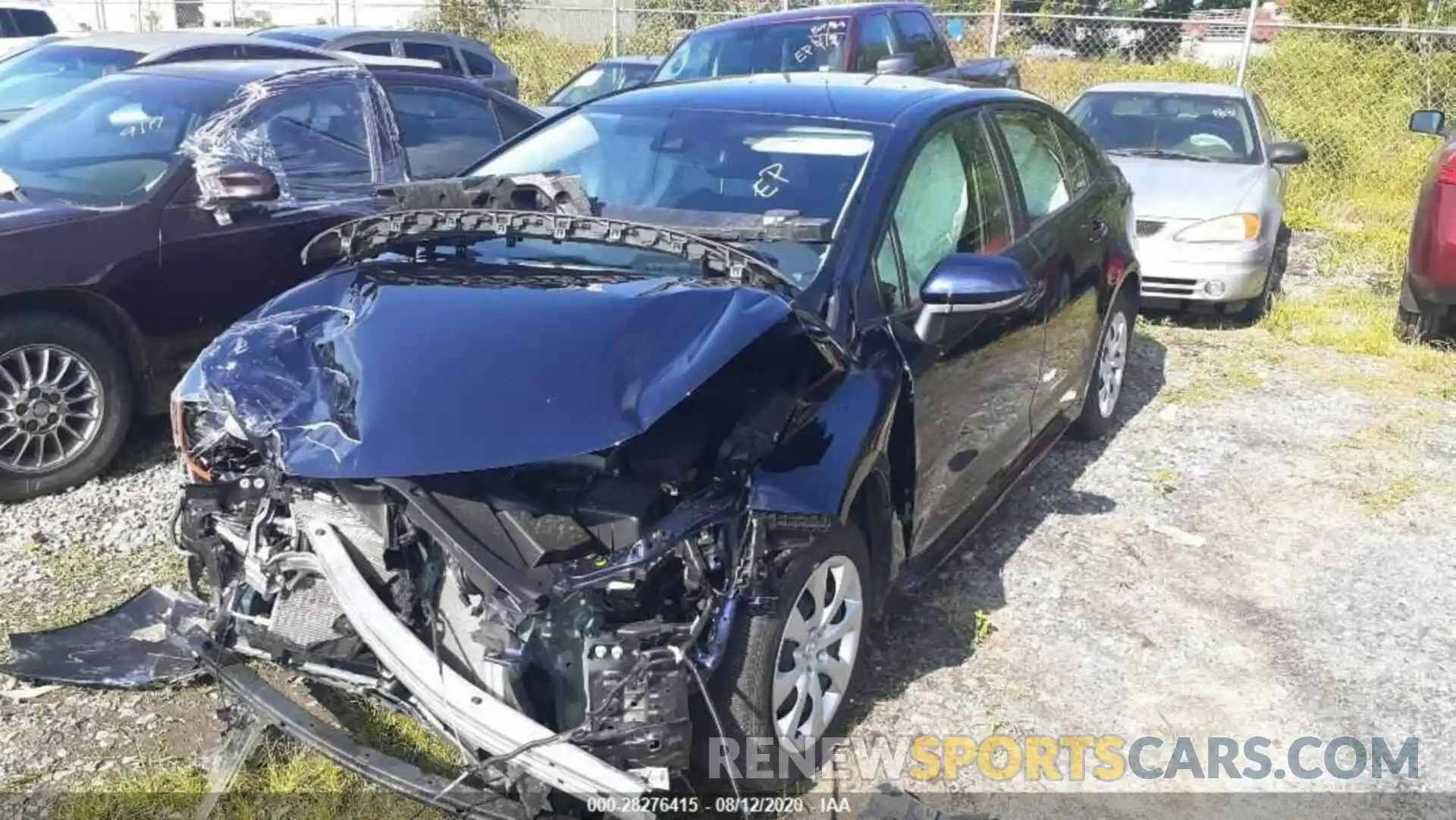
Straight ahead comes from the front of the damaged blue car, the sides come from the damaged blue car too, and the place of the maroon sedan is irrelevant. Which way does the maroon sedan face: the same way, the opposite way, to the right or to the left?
the same way

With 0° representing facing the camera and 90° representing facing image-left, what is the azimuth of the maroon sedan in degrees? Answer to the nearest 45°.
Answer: approximately 45°

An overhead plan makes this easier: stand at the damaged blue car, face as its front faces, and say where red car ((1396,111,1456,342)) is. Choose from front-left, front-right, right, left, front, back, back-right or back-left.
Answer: back

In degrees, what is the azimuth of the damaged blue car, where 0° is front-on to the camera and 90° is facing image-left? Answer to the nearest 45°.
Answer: approximately 45°

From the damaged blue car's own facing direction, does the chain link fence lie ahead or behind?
behind

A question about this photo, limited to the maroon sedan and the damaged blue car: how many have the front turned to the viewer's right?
0

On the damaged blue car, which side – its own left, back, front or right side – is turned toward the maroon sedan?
right
